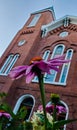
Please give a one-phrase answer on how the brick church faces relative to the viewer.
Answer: facing the viewer

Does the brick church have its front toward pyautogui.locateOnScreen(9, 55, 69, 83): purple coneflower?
yes
